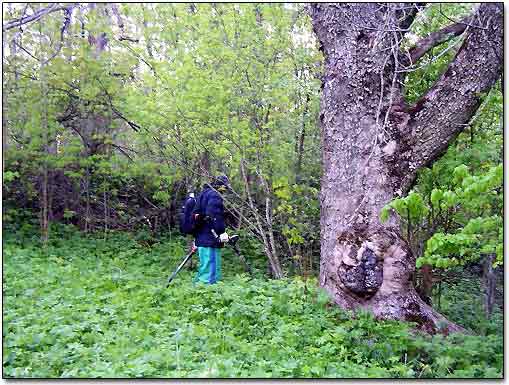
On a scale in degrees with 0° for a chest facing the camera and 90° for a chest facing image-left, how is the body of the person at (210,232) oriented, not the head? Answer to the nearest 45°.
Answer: approximately 270°

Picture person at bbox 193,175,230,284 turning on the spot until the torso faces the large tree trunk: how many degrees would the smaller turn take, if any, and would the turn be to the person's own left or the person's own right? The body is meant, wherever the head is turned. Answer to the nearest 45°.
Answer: approximately 45° to the person's own right

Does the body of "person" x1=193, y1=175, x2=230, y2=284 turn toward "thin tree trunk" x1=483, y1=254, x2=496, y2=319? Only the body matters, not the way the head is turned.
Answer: yes

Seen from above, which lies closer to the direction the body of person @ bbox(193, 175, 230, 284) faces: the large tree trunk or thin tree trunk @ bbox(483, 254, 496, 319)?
the thin tree trunk
